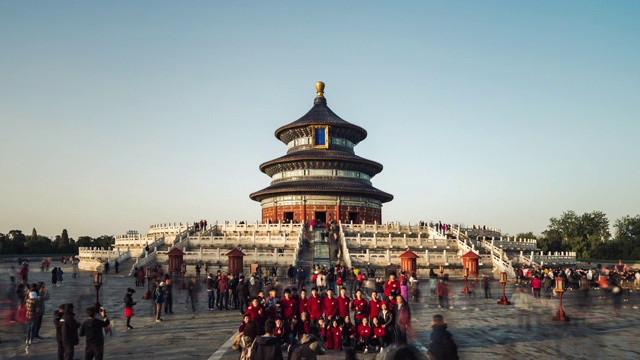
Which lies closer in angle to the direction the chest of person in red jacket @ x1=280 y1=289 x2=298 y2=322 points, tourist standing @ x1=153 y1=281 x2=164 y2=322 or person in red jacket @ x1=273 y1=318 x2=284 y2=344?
the person in red jacket

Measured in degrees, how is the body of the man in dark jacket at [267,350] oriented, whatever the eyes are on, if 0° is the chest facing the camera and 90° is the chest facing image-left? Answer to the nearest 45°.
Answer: approximately 180°

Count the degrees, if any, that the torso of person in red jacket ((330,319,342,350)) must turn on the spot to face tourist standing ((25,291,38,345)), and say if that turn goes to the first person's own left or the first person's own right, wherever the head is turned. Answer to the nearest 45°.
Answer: approximately 90° to the first person's own right

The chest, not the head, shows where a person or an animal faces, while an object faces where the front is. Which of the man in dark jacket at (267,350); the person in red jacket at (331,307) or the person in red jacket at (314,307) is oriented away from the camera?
the man in dark jacket

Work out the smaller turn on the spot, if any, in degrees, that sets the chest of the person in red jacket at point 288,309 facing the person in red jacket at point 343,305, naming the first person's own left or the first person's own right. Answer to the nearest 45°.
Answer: approximately 90° to the first person's own left

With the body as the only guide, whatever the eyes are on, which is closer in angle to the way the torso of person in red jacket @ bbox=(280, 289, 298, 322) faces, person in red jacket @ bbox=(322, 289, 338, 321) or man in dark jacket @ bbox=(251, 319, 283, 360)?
the man in dark jacket

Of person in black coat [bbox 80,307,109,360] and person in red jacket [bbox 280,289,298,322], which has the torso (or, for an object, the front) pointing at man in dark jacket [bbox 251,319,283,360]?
the person in red jacket
